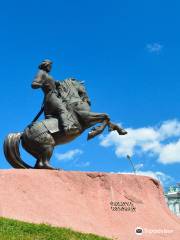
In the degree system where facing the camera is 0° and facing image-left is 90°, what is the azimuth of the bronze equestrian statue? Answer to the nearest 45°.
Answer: approximately 270°
